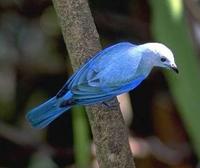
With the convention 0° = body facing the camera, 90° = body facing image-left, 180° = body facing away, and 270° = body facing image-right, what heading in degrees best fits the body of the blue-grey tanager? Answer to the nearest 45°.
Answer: approximately 270°
